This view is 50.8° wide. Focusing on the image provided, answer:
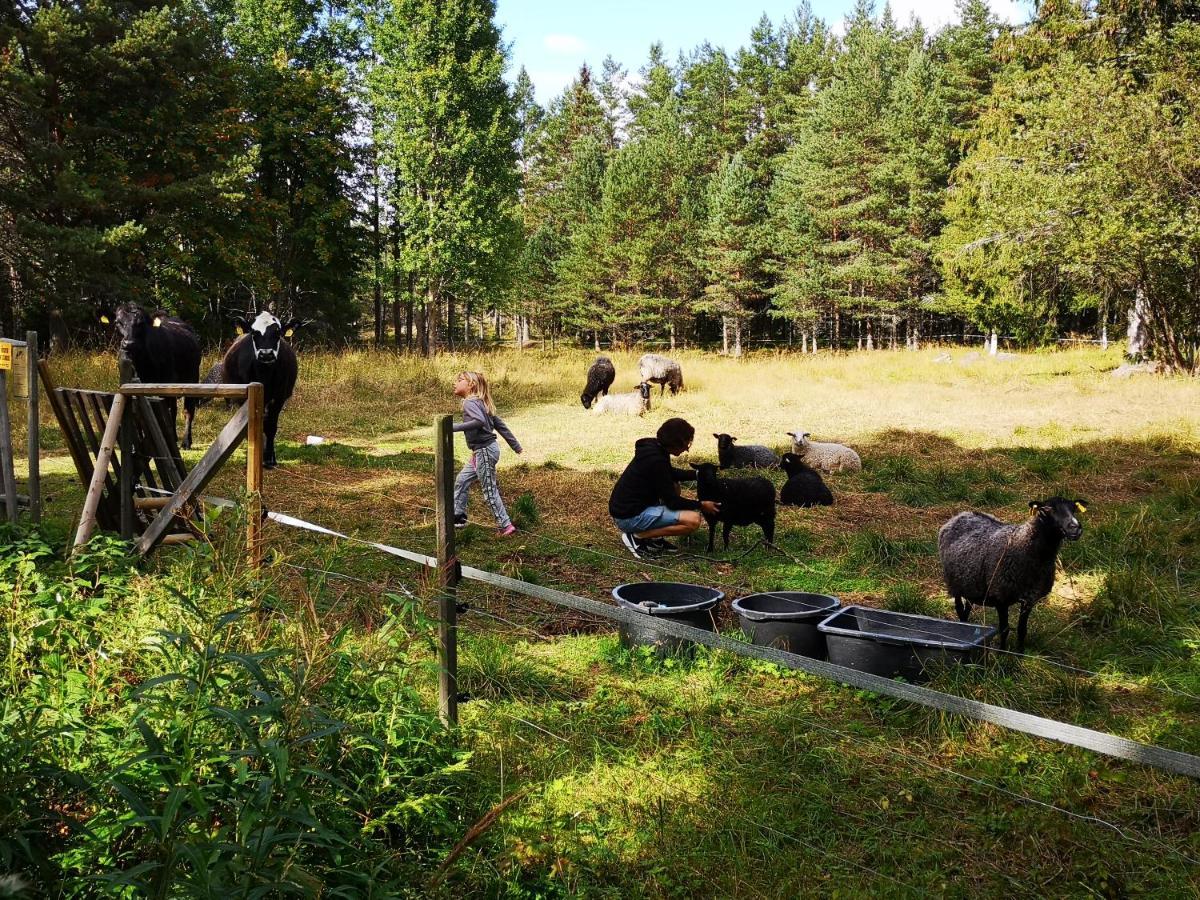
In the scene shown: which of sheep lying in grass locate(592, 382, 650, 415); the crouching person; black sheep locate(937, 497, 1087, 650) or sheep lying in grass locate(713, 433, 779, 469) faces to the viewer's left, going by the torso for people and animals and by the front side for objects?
sheep lying in grass locate(713, 433, 779, 469)

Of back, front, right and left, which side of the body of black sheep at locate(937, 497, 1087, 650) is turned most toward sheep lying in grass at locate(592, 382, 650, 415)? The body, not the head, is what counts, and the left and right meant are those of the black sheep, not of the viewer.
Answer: back

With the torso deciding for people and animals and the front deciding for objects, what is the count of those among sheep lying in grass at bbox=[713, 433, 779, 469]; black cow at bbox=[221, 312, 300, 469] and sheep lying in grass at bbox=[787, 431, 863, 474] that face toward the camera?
1

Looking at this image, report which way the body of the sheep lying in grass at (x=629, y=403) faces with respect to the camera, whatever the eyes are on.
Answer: to the viewer's right

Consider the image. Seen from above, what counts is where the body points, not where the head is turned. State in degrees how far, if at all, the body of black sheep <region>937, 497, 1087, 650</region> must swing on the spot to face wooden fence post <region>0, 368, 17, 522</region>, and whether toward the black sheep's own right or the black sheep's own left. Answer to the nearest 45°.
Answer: approximately 135° to the black sheep's own right

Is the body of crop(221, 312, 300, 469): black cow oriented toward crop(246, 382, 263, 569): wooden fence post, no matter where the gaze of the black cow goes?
yes

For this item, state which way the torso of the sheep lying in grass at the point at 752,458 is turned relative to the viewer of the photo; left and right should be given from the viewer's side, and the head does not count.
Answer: facing to the left of the viewer

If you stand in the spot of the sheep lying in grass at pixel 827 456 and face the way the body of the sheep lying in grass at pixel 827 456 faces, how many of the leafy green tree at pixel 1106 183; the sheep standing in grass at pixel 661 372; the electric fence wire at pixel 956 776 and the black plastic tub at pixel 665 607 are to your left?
2

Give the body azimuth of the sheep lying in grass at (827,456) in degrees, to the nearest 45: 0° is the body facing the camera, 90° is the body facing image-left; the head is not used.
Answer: approximately 90°

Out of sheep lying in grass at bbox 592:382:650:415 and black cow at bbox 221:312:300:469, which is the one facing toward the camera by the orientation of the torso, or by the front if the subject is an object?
the black cow

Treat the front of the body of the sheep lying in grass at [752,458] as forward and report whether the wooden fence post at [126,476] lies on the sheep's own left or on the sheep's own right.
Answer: on the sheep's own left

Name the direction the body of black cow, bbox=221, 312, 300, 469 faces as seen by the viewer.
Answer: toward the camera

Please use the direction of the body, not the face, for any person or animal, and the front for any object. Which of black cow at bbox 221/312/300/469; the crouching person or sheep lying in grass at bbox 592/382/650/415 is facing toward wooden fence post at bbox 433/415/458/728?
the black cow

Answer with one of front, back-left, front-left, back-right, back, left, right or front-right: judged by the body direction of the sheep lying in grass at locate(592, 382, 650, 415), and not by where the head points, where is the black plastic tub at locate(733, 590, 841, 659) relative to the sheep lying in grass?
right

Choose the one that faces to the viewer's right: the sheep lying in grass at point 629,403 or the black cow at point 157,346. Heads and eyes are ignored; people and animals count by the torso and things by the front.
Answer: the sheep lying in grass

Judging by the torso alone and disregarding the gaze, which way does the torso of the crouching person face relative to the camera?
to the viewer's right

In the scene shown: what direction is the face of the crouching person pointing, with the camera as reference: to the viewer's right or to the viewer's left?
to the viewer's right
